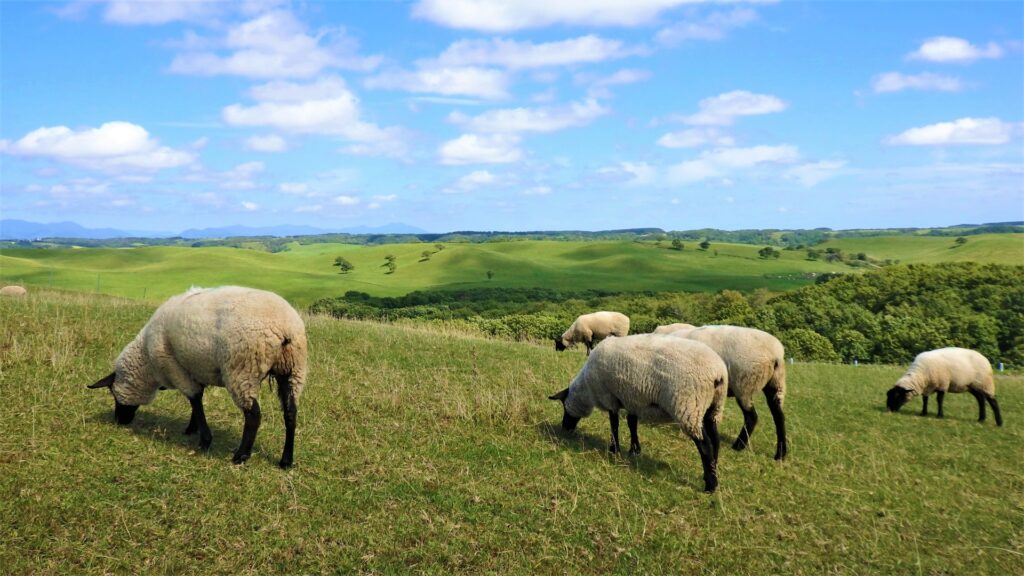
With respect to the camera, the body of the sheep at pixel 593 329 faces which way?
to the viewer's left

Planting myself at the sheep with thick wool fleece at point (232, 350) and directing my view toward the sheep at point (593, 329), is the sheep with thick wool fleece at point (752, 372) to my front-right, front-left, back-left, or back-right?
front-right

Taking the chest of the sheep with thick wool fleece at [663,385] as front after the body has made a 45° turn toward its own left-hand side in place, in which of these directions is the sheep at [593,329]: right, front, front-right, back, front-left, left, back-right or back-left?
right

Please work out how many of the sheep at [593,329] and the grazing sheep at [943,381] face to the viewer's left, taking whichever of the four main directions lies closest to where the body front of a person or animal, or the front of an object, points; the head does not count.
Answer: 2

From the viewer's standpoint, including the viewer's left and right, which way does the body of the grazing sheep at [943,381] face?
facing to the left of the viewer

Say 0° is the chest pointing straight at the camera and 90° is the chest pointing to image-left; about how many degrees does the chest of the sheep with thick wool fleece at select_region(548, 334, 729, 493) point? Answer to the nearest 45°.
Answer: approximately 135°

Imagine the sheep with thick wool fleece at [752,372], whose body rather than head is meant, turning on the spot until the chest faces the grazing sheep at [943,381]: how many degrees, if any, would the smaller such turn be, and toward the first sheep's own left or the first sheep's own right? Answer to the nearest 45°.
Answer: approximately 90° to the first sheep's own right

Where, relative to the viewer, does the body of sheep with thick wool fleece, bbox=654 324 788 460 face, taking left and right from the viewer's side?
facing away from the viewer and to the left of the viewer

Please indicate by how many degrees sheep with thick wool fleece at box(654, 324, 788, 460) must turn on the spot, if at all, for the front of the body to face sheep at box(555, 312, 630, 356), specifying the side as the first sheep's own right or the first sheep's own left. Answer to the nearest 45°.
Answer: approximately 45° to the first sheep's own right

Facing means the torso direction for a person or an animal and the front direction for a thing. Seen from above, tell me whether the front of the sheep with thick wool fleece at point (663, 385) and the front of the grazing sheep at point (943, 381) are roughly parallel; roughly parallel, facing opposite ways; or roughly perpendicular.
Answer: roughly parallel
